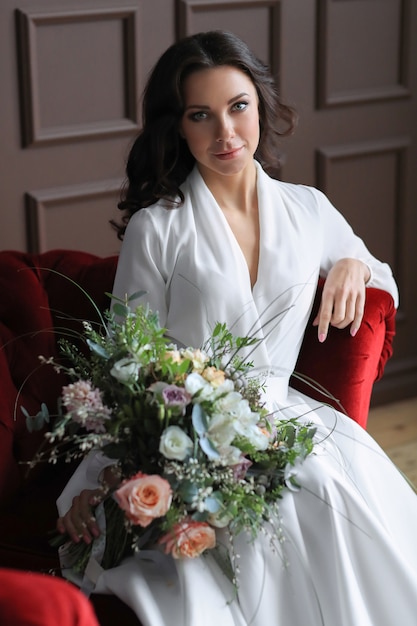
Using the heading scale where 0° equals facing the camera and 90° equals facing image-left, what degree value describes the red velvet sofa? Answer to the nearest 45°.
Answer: approximately 315°
